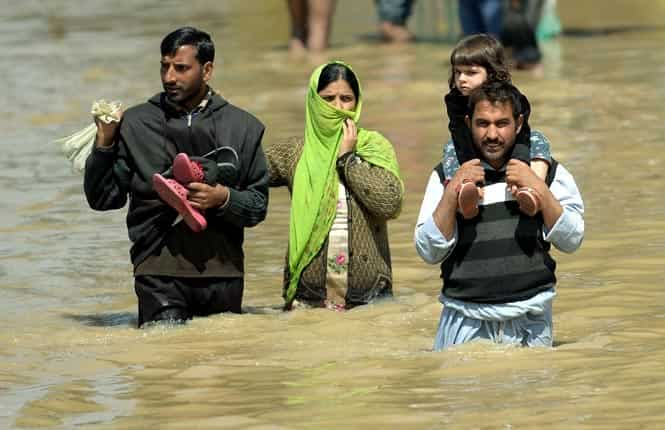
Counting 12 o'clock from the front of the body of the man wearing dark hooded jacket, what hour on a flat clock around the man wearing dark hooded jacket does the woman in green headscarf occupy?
The woman in green headscarf is roughly at 9 o'clock from the man wearing dark hooded jacket.

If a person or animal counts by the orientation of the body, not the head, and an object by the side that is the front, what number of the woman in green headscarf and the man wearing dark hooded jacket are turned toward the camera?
2

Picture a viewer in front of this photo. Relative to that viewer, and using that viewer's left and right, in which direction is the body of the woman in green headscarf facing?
facing the viewer

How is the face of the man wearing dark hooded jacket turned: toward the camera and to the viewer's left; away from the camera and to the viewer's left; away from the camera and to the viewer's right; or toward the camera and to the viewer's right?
toward the camera and to the viewer's left

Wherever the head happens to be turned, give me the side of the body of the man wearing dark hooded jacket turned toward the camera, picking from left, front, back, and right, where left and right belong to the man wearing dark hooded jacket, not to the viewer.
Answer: front

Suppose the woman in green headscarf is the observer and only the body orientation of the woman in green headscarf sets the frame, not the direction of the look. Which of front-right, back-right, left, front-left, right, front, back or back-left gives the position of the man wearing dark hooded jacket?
right
